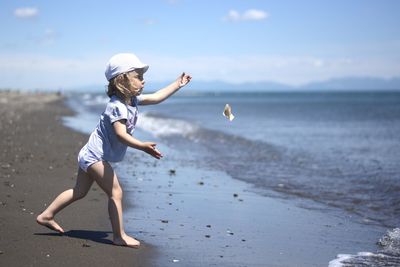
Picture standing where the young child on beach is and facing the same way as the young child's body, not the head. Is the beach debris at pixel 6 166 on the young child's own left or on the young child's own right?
on the young child's own left

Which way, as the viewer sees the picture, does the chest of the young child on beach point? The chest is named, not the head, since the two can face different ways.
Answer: to the viewer's right

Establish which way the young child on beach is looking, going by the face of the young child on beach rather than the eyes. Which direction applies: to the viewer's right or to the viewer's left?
to the viewer's right
